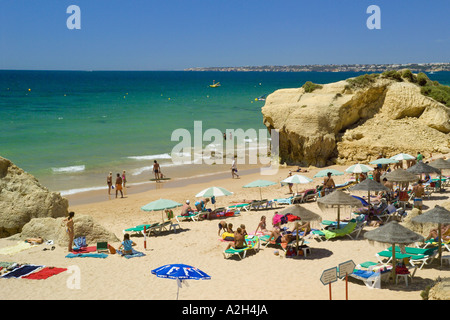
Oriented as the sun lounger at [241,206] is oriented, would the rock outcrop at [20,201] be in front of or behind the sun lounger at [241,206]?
in front

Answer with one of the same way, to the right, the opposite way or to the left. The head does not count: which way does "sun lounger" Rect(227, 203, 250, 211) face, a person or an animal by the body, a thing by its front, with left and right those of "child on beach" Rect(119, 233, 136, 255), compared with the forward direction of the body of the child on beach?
to the left

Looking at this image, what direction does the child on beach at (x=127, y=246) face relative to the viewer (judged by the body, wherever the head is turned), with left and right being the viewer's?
facing away from the viewer

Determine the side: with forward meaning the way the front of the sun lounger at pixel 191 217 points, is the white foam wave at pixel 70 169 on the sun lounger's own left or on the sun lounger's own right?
on the sun lounger's own right

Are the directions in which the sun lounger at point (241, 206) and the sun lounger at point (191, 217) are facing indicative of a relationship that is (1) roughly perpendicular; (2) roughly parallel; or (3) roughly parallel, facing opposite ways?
roughly parallel

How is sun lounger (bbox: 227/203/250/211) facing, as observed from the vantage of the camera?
facing to the left of the viewer

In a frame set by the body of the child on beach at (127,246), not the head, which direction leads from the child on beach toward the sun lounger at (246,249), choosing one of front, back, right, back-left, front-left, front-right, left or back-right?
right

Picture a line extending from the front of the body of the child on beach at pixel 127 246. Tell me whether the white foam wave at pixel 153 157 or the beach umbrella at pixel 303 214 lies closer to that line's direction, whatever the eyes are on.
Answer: the white foam wave

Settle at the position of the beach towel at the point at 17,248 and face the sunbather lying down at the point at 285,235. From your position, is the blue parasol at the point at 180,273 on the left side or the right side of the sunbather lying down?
right

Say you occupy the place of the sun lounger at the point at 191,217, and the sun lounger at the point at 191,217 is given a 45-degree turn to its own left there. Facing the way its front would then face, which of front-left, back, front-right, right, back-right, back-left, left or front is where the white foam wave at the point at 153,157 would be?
back-right

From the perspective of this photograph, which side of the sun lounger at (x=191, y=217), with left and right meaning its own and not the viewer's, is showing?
left
